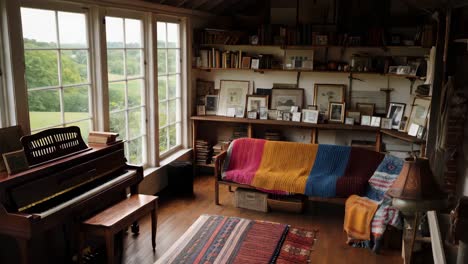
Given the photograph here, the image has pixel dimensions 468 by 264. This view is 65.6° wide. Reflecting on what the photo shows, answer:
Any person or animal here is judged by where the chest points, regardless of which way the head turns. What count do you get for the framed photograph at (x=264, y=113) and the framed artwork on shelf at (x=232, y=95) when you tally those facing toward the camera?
2

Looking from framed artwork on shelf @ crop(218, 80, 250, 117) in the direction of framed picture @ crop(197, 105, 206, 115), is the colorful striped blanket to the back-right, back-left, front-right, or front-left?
back-left

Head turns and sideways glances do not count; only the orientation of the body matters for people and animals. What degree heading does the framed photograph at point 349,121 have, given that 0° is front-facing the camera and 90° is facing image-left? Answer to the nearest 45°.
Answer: approximately 0°

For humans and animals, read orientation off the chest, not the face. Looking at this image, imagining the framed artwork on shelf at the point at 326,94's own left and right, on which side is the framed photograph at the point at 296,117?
on its right

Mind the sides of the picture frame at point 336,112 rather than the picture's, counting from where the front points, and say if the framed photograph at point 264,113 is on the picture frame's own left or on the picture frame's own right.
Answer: on the picture frame's own right

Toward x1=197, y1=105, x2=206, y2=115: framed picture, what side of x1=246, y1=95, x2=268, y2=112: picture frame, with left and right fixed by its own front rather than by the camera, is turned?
right

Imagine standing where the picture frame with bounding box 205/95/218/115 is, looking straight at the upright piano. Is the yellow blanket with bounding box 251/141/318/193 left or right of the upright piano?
left

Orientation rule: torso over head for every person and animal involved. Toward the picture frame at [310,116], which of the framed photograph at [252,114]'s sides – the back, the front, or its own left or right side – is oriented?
left
